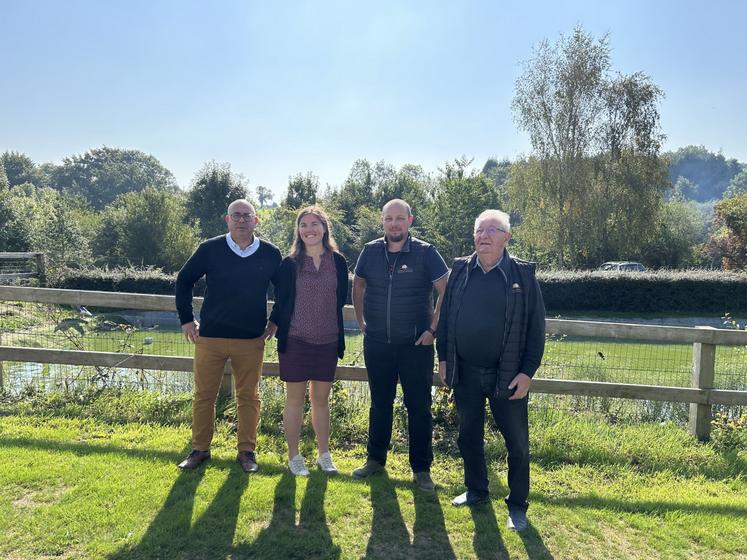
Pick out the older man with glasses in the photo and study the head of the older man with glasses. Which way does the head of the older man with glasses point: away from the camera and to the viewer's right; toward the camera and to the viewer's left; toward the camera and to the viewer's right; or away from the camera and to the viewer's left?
toward the camera and to the viewer's left

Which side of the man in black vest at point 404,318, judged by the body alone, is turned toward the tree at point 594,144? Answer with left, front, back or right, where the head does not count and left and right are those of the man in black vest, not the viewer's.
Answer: back

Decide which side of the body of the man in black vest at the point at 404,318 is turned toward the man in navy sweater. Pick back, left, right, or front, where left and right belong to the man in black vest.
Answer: right

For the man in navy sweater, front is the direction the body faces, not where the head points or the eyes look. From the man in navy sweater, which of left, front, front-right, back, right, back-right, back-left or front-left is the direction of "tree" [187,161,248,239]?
back

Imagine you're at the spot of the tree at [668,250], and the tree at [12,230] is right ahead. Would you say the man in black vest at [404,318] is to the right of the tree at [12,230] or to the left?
left

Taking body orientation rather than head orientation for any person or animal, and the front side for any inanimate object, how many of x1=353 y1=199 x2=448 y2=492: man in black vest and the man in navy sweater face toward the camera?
2

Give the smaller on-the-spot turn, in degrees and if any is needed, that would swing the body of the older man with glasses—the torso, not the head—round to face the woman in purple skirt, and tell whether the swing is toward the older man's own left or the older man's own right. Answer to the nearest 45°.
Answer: approximately 45° to the older man's own right

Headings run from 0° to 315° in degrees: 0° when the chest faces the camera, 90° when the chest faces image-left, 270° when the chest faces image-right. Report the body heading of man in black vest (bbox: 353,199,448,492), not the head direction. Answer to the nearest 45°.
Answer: approximately 0°

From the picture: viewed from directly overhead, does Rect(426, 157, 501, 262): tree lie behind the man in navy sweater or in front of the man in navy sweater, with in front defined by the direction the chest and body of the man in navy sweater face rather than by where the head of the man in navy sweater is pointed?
behind
